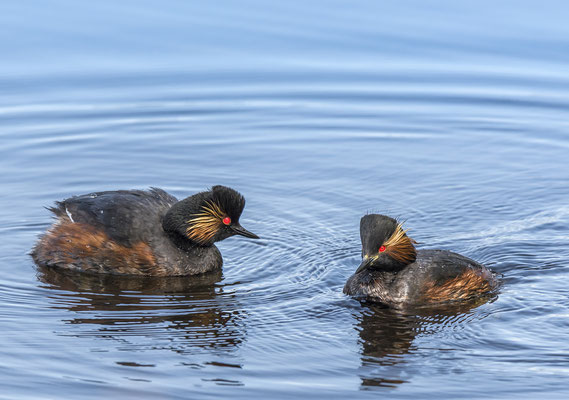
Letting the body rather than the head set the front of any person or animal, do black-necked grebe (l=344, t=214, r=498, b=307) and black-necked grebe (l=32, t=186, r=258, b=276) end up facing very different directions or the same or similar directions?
very different directions

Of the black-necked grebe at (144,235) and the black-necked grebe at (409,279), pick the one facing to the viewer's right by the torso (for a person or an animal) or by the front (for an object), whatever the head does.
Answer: the black-necked grebe at (144,235)

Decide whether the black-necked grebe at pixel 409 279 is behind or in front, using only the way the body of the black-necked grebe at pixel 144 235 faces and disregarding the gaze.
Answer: in front

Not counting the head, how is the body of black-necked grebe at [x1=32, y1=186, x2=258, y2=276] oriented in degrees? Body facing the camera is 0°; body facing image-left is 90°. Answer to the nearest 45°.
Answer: approximately 270°

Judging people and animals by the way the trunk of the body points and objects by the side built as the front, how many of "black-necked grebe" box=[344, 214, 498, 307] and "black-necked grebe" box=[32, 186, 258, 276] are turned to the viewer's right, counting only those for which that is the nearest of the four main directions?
1

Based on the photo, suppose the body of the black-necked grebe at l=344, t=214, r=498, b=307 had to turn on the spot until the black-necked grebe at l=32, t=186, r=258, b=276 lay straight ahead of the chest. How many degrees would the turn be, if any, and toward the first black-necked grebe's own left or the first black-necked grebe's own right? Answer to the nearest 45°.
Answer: approximately 45° to the first black-necked grebe's own right

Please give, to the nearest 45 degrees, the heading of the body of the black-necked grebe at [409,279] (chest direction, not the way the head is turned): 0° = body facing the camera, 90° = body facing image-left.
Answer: approximately 45°
